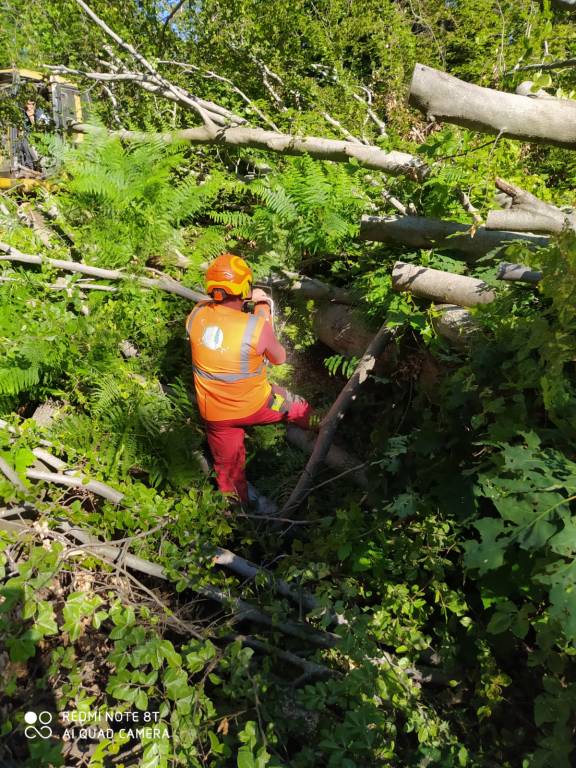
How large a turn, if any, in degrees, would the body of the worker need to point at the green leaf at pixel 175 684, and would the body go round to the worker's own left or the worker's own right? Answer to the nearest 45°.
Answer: approximately 135° to the worker's own right

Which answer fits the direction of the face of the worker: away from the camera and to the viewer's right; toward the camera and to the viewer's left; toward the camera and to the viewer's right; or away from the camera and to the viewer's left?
away from the camera and to the viewer's right

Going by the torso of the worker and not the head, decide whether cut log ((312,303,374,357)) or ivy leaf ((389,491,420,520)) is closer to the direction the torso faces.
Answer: the cut log

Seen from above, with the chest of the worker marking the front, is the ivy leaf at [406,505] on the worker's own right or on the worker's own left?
on the worker's own right

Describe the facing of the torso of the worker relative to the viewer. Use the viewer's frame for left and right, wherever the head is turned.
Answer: facing away from the viewer and to the right of the viewer

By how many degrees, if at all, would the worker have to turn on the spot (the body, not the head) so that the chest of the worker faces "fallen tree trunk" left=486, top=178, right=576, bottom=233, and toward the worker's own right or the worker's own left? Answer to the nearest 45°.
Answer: approximately 45° to the worker's own right

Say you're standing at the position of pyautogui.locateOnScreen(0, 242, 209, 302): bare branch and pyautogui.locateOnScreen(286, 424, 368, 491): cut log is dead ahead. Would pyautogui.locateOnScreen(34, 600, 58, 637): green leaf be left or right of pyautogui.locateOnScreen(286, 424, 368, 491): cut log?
right

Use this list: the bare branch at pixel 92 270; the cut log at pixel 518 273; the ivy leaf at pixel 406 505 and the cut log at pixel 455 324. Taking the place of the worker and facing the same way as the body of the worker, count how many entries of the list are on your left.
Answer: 1
